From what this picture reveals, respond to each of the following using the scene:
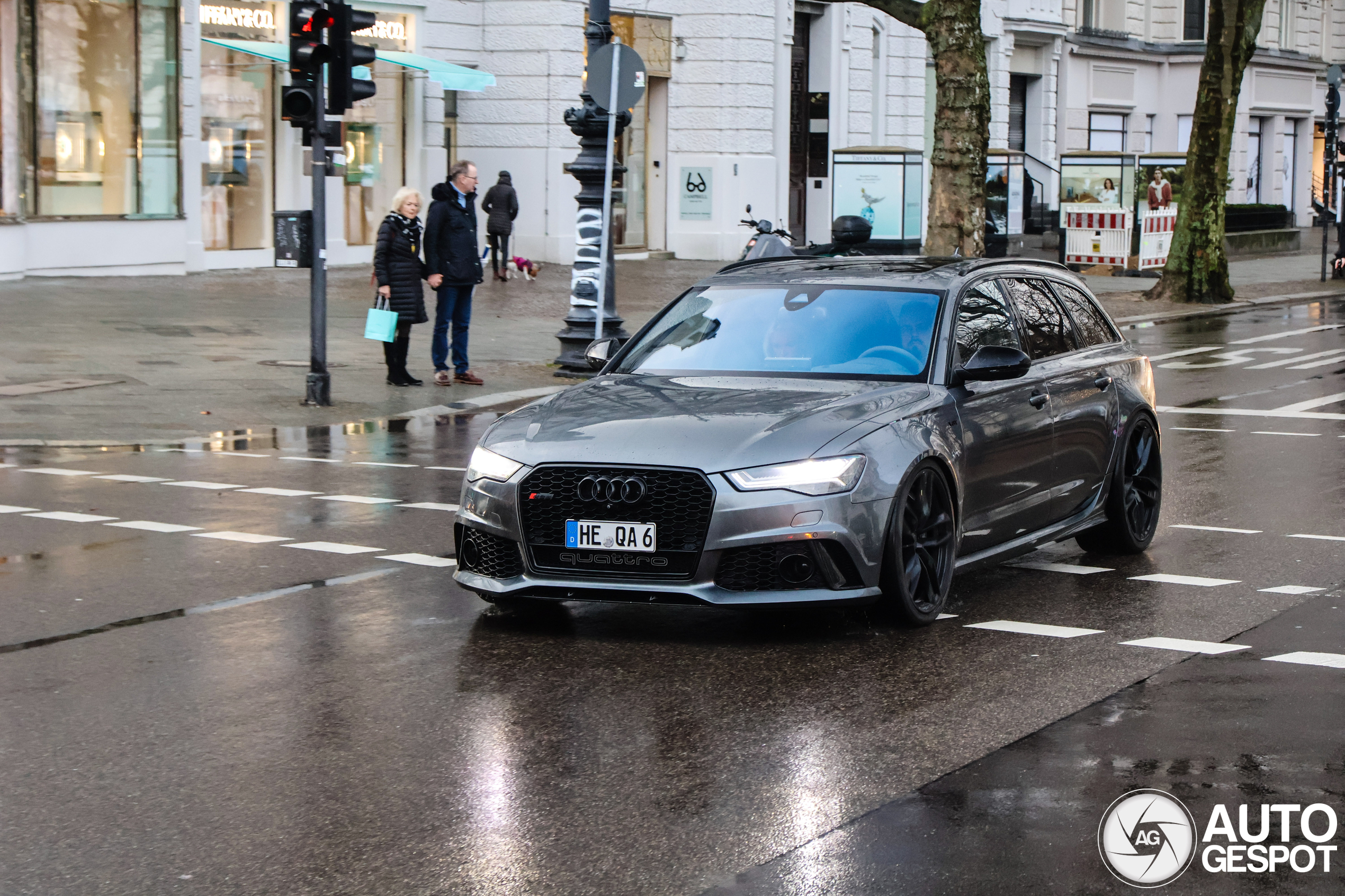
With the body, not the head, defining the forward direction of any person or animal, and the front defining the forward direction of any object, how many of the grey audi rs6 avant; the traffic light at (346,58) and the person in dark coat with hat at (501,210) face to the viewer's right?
1

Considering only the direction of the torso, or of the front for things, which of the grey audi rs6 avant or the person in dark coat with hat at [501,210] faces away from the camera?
the person in dark coat with hat

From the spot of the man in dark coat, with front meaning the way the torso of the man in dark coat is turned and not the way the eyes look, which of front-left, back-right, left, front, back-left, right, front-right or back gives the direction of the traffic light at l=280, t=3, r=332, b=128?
right

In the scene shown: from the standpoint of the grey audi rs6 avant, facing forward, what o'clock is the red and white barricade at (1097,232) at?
The red and white barricade is roughly at 5 o'clock from the grey audi rs6 avant.

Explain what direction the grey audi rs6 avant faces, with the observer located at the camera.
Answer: facing the viewer and to the left of the viewer

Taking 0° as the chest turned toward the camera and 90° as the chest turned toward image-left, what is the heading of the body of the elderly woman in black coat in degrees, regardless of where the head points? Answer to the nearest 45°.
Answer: approximately 315°

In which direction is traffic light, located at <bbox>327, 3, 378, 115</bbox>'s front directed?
to the viewer's right

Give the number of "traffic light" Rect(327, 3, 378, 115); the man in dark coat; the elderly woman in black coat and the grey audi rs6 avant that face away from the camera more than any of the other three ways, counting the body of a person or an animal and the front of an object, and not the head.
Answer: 0

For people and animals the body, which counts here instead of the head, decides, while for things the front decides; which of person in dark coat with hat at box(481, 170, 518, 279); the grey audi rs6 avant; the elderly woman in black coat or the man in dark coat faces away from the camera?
the person in dark coat with hat

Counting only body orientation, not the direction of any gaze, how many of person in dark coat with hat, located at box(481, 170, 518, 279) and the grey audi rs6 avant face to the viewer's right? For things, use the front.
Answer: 0

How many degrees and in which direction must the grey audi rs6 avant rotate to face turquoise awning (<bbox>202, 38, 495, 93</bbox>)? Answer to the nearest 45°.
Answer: approximately 135° to its right

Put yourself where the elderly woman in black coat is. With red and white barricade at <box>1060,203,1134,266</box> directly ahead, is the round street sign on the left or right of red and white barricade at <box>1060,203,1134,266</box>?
right

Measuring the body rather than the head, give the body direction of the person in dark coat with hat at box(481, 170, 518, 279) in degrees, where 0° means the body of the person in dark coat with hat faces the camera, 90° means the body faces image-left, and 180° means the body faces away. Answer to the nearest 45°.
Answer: approximately 180°
